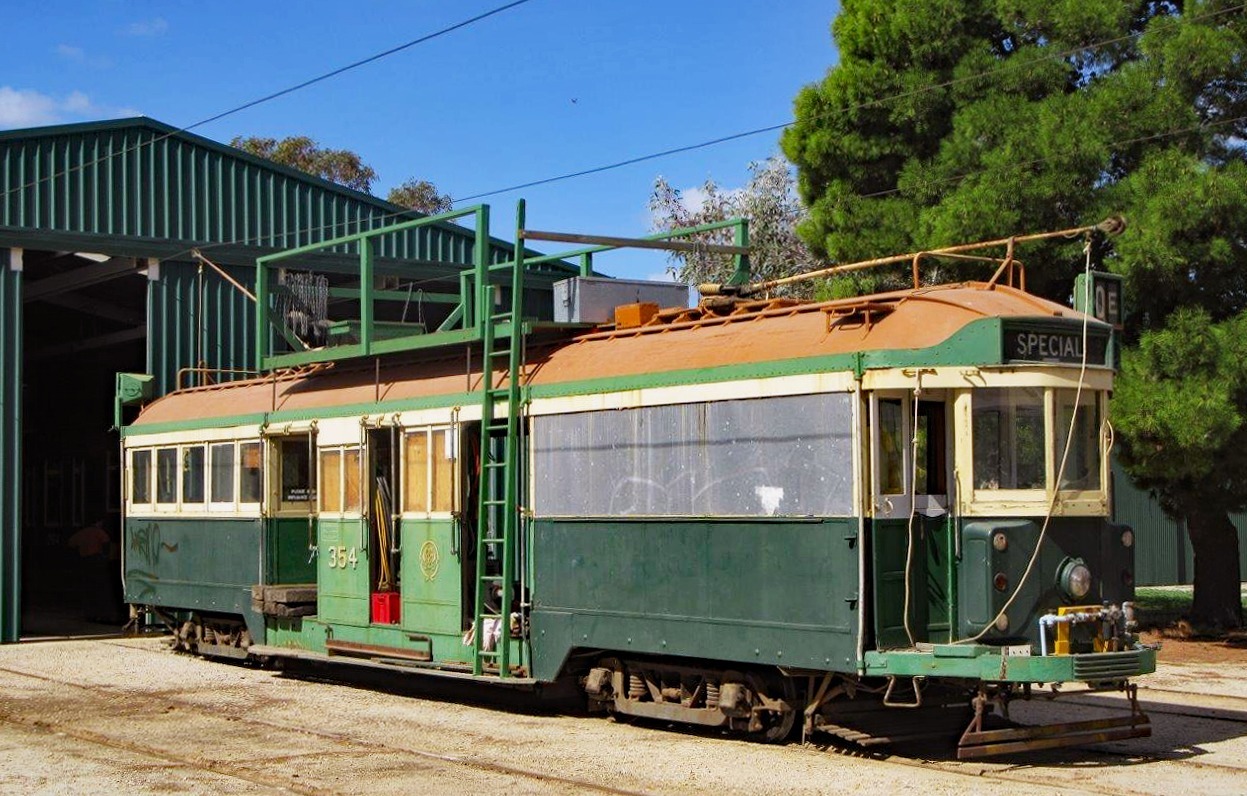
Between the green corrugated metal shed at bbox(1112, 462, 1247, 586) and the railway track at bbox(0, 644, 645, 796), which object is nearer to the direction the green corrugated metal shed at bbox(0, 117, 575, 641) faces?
the railway track

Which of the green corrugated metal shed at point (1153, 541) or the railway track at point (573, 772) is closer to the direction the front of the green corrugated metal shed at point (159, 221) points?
the railway track

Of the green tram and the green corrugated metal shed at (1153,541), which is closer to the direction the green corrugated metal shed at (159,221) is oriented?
the green tram

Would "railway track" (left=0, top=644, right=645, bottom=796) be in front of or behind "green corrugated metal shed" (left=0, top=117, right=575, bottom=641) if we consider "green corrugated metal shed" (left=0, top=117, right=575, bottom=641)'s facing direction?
in front

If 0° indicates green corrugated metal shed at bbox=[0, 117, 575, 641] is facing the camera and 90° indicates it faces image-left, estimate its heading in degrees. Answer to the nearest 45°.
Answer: approximately 315°
